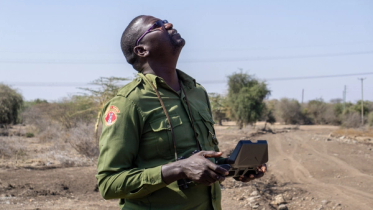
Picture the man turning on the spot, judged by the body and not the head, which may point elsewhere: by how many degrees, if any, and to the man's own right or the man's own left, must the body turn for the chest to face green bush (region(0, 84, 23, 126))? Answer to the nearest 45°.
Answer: approximately 180°

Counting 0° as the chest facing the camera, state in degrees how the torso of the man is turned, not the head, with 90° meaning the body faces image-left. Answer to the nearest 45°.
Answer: approximately 315°

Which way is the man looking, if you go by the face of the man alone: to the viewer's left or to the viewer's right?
to the viewer's right

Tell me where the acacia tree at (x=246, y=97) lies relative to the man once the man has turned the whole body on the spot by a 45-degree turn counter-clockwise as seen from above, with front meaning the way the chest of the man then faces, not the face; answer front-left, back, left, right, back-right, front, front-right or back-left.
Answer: left
